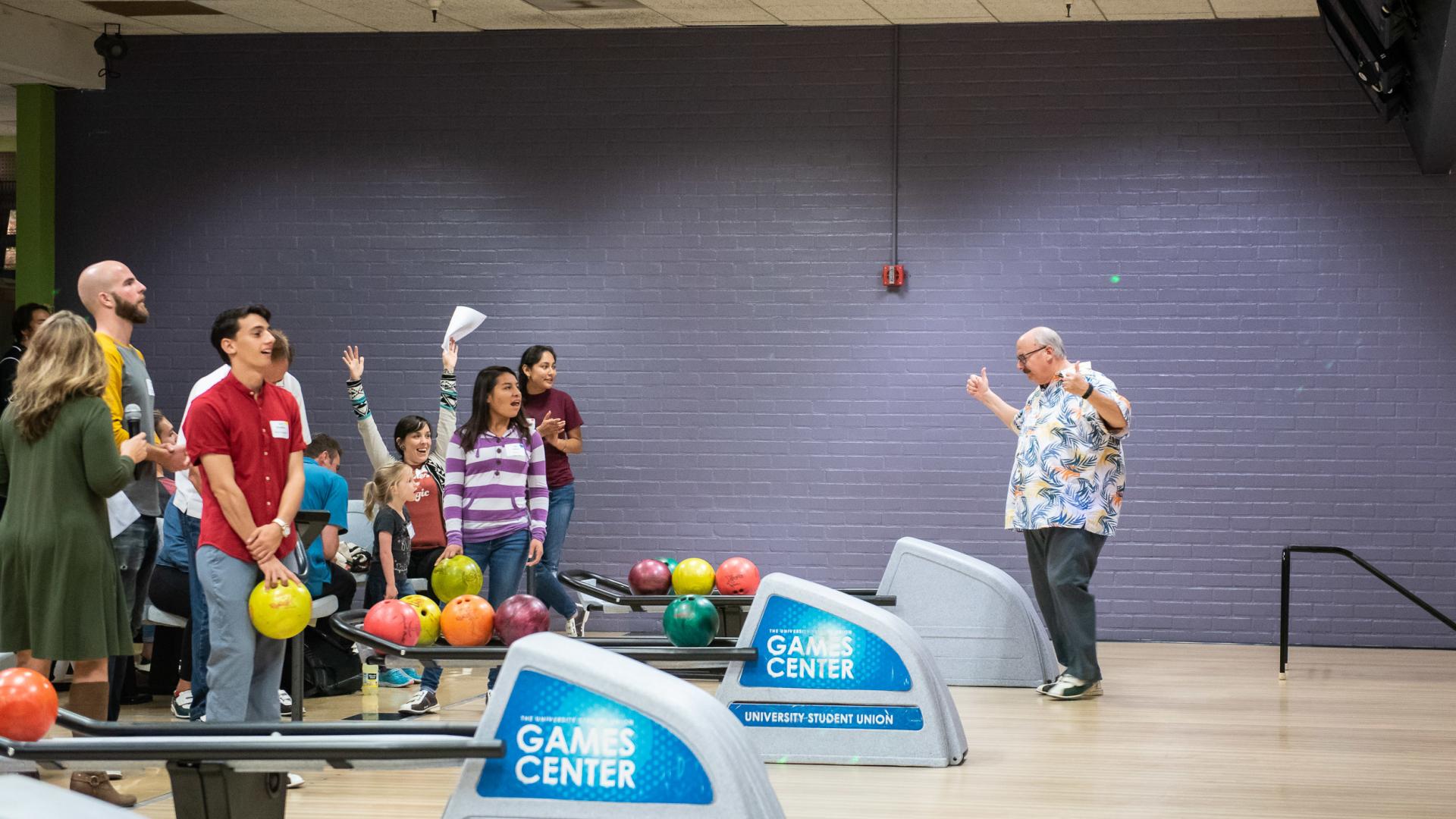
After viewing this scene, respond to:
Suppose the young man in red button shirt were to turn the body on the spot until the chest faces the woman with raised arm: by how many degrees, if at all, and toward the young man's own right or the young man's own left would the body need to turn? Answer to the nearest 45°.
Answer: approximately 135° to the young man's own left

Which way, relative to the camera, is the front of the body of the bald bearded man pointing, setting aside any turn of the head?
to the viewer's right

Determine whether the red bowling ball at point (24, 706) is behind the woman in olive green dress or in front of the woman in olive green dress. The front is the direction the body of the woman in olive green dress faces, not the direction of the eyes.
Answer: behind

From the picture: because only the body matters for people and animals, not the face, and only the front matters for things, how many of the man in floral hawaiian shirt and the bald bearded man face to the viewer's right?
1

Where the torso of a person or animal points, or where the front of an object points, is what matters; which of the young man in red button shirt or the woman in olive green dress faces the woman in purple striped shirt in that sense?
the woman in olive green dress

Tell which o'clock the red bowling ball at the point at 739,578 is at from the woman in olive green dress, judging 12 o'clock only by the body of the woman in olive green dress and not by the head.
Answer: The red bowling ball is roughly at 1 o'clock from the woman in olive green dress.

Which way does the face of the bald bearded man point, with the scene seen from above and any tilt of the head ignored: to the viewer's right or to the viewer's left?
to the viewer's right

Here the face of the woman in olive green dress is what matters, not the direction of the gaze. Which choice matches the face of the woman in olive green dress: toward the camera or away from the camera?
away from the camera

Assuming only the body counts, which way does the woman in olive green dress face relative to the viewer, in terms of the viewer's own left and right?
facing away from the viewer and to the right of the viewer

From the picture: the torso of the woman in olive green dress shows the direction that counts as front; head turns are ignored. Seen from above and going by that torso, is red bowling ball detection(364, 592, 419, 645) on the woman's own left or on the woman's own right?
on the woman's own right

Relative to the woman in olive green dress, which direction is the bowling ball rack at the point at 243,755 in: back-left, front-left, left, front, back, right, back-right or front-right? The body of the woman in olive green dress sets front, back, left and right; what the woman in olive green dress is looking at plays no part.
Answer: back-right

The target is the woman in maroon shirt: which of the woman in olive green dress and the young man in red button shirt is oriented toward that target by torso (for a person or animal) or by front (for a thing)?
the woman in olive green dress
